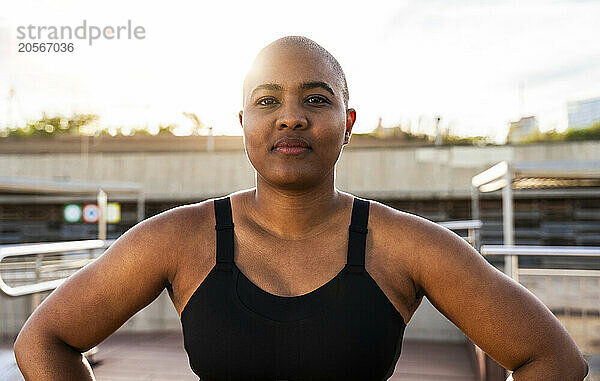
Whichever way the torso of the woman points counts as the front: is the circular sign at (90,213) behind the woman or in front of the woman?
behind

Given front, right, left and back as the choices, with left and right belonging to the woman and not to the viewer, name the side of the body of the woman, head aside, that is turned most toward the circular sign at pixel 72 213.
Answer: back

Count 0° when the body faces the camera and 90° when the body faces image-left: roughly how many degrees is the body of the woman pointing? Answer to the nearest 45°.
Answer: approximately 0°

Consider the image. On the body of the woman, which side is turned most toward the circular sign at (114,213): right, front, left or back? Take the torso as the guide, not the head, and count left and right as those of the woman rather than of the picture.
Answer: back

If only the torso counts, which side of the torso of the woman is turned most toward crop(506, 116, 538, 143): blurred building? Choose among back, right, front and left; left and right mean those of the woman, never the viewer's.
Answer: back

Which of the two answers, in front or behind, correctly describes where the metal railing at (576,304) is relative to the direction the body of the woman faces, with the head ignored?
behind
